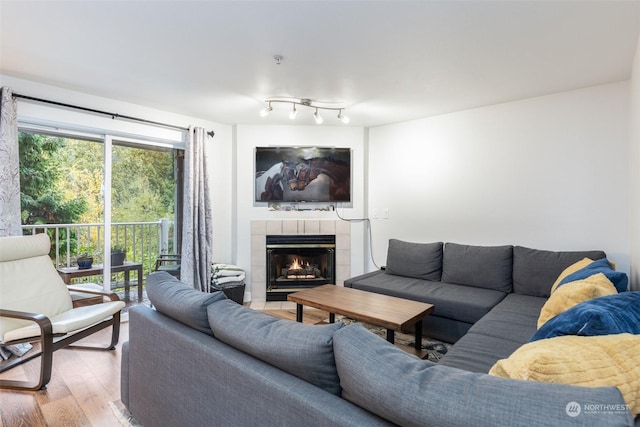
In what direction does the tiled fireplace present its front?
toward the camera

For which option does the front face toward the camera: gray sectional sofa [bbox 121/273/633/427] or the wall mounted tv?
the wall mounted tv

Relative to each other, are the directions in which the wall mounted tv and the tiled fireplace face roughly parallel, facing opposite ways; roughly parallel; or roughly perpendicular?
roughly parallel

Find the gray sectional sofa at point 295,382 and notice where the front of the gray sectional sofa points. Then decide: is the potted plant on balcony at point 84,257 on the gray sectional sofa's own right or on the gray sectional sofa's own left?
on the gray sectional sofa's own left

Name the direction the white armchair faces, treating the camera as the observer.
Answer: facing the viewer and to the right of the viewer

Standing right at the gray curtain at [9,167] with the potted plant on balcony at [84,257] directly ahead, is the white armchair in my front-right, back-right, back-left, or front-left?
back-right

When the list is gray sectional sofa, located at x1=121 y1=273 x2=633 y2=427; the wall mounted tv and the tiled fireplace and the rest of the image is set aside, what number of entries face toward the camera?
2

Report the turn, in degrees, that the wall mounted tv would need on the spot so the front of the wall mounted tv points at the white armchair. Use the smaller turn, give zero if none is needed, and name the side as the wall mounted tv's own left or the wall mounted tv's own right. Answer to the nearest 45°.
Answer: approximately 45° to the wall mounted tv's own right

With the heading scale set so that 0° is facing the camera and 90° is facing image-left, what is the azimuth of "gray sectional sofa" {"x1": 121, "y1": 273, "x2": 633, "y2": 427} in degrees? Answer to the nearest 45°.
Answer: approximately 225°

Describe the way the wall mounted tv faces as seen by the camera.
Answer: facing the viewer

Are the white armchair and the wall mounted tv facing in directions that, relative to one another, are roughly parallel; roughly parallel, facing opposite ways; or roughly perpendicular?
roughly perpendicular

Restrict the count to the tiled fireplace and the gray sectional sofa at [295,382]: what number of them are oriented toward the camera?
1

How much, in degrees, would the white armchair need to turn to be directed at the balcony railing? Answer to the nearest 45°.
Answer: approximately 90° to its left
